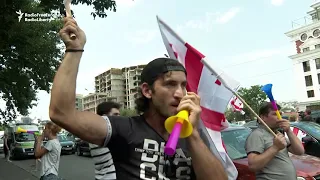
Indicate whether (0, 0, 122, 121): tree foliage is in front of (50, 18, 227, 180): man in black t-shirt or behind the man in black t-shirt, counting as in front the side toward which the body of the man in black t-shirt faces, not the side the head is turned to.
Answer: behind

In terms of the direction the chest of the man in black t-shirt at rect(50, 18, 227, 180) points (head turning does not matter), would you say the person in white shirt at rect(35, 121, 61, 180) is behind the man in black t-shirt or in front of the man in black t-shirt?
behind

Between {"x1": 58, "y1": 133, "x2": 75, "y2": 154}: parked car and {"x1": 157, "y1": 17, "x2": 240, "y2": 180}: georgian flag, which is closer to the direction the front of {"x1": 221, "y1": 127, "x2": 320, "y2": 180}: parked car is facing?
the georgian flag

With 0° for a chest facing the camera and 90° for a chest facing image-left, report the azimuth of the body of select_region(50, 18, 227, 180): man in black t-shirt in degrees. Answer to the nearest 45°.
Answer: approximately 315°
